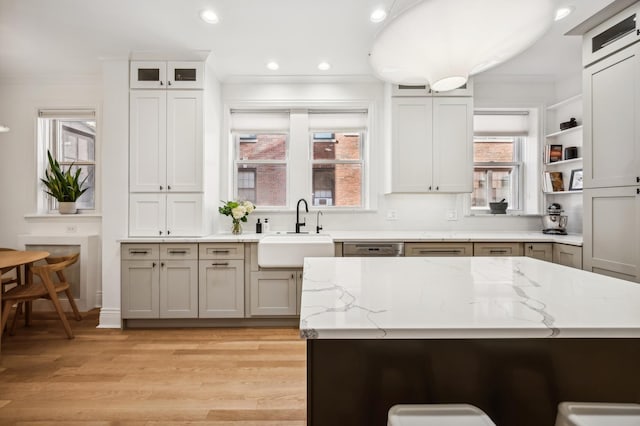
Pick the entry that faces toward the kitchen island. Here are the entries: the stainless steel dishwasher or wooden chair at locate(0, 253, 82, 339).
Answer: the stainless steel dishwasher

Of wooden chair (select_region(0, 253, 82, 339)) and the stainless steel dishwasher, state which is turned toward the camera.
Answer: the stainless steel dishwasher

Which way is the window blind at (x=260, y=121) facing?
toward the camera

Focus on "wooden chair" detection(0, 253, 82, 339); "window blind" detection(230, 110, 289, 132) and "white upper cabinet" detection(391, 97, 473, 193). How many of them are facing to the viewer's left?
1

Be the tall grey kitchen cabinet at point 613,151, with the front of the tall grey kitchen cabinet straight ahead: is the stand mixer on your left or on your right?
on your right

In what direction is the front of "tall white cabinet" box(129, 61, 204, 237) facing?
toward the camera

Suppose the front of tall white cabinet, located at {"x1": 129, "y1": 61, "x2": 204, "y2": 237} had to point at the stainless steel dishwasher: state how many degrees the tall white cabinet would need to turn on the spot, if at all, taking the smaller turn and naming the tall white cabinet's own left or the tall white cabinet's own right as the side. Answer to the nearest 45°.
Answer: approximately 45° to the tall white cabinet's own left

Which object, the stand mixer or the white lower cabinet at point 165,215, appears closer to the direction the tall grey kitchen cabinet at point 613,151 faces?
the white lower cabinet

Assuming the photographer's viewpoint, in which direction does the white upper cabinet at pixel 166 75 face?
facing the viewer

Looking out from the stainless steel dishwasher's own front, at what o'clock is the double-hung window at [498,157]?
The double-hung window is roughly at 8 o'clock from the stainless steel dishwasher.

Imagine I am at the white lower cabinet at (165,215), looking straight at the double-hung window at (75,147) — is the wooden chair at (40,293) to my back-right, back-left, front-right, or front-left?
front-left

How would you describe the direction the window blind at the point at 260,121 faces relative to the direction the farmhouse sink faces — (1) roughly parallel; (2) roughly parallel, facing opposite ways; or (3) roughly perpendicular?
roughly parallel
